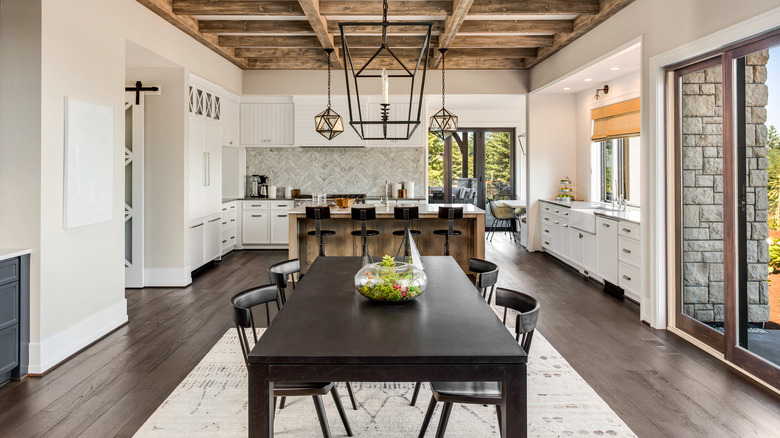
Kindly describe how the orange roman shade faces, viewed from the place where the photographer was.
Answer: facing the viewer and to the left of the viewer

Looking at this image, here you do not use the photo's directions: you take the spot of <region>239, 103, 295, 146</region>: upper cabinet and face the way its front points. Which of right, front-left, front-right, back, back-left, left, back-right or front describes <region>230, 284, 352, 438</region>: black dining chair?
front

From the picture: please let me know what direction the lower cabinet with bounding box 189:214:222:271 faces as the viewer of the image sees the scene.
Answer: facing the viewer and to the right of the viewer

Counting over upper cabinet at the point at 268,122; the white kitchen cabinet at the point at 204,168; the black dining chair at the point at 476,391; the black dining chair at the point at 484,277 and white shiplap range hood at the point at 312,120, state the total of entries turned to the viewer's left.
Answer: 2

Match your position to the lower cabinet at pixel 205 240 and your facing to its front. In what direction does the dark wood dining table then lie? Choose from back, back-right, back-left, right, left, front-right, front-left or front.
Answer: front-right

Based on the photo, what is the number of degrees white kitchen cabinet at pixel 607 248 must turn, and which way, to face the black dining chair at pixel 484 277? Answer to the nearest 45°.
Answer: approximately 45° to its left

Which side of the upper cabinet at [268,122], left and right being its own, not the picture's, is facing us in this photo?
front

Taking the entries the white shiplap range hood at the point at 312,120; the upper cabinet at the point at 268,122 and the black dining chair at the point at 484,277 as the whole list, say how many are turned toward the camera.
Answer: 2

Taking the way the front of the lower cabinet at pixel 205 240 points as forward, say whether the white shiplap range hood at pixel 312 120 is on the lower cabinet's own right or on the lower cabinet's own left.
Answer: on the lower cabinet's own left

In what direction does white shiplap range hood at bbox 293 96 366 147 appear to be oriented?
toward the camera

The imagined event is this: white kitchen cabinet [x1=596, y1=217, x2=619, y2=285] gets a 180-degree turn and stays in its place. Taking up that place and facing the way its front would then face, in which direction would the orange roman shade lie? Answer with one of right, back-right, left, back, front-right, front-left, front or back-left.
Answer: front-left
